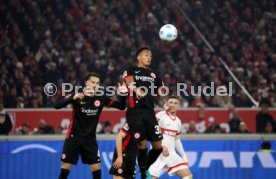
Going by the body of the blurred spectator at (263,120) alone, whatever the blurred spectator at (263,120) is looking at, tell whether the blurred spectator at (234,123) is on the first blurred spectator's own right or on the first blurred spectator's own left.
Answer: on the first blurred spectator's own right

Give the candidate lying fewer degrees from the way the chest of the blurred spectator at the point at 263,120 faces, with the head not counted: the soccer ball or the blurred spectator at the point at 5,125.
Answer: the soccer ball

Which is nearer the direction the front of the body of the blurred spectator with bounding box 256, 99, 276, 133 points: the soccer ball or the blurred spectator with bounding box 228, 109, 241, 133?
the soccer ball

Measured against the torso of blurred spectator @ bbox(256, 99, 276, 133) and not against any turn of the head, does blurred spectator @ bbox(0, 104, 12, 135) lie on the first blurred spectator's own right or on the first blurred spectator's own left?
on the first blurred spectator's own right

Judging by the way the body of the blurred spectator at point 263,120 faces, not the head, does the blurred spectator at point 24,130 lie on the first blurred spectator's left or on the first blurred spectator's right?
on the first blurred spectator's right

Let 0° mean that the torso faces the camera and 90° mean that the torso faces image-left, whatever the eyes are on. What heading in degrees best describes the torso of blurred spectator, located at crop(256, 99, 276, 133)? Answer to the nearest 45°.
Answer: approximately 0°
